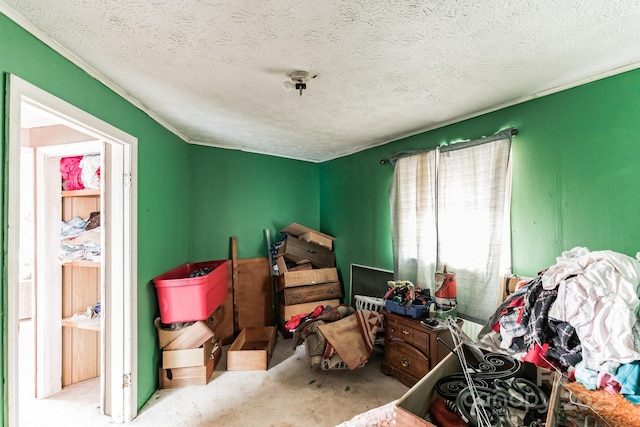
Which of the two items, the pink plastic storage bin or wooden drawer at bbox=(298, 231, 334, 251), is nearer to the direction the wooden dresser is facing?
the pink plastic storage bin

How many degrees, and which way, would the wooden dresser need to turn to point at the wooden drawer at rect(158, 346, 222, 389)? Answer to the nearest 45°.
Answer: approximately 45° to its right

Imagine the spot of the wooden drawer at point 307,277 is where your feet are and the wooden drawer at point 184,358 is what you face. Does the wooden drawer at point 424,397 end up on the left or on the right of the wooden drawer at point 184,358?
left

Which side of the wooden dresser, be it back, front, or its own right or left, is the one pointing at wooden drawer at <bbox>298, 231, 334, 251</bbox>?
right

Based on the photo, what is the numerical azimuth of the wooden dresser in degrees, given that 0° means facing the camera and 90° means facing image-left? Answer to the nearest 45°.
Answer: approximately 45°
